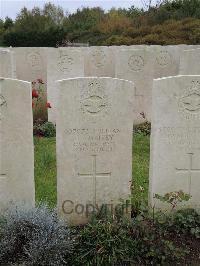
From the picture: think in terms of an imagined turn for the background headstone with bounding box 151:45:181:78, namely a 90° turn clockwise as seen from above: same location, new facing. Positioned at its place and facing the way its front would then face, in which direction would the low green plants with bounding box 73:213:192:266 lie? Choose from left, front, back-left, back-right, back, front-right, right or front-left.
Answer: left

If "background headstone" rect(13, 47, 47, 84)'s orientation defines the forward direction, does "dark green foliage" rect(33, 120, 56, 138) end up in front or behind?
in front

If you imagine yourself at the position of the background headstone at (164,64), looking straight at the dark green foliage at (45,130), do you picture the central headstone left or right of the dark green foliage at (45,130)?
left

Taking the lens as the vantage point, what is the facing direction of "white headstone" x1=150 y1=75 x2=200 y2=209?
facing the viewer

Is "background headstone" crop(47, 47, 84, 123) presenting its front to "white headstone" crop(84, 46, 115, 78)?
no

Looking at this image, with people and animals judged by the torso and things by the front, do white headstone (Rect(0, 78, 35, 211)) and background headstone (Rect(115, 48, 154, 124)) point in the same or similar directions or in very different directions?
same or similar directions

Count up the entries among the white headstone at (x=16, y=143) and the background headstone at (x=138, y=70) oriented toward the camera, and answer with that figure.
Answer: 2

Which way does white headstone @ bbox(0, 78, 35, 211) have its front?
toward the camera

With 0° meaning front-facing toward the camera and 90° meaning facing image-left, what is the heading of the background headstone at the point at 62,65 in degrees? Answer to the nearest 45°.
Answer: approximately 0°

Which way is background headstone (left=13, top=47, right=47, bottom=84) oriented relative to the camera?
toward the camera

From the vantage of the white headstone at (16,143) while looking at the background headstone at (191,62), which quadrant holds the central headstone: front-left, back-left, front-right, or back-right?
front-right

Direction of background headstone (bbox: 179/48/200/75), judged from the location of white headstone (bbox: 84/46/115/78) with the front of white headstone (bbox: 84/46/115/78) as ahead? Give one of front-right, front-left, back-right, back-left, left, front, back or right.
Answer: front-left

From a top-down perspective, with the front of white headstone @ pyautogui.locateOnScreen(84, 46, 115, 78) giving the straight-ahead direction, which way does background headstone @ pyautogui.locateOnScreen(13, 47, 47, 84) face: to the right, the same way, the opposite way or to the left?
the same way

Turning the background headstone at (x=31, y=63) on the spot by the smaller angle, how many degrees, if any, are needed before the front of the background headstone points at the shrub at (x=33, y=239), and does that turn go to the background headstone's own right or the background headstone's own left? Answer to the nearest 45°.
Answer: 0° — it already faces it

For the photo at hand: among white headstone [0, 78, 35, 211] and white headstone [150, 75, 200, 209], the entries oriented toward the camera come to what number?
2

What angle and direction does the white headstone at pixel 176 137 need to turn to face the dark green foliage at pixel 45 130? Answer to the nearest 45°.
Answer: approximately 135° to its right

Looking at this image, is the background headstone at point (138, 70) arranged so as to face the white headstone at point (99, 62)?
no

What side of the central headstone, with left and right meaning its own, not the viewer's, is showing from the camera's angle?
front
